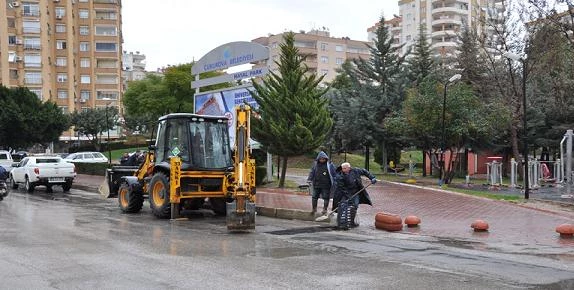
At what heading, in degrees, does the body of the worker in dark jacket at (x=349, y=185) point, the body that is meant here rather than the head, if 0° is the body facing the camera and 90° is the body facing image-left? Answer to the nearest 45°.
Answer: approximately 45°

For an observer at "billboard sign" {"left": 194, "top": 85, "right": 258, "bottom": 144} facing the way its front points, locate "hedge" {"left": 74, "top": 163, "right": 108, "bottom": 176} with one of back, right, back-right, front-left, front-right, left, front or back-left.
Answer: right

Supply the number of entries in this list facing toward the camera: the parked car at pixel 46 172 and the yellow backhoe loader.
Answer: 0

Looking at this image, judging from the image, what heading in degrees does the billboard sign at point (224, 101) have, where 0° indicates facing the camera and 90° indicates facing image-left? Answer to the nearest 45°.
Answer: approximately 45°

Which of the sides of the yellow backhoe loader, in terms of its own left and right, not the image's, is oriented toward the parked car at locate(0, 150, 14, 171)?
front

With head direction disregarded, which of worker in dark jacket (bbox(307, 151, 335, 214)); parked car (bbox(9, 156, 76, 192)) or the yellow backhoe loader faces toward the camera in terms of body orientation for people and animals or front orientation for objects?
the worker in dark jacket

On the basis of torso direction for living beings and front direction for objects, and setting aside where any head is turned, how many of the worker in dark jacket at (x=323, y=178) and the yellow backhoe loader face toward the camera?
1

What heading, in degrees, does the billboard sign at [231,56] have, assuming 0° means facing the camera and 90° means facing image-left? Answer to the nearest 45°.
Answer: approximately 45°

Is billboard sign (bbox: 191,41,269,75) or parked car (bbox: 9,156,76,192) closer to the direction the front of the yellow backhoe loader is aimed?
the parked car

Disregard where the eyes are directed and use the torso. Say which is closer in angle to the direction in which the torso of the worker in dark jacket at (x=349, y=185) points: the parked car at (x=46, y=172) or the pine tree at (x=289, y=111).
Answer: the parked car

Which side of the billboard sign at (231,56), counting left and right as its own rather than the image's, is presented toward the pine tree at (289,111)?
left

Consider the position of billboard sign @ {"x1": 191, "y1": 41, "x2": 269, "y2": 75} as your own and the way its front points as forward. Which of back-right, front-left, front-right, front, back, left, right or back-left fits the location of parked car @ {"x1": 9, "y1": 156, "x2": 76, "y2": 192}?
front-right
